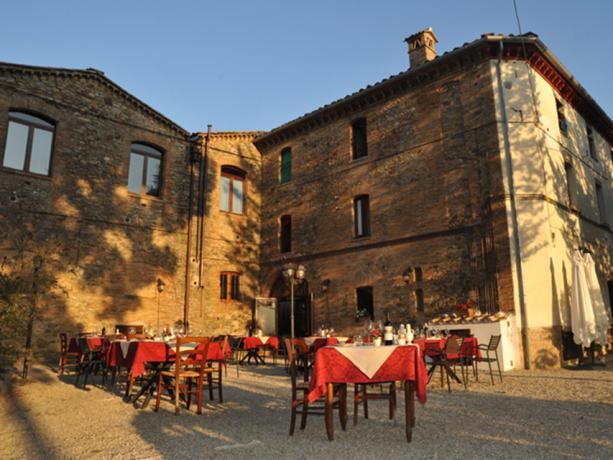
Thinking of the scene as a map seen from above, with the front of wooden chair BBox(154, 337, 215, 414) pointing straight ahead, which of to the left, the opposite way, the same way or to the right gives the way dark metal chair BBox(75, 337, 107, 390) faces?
to the right

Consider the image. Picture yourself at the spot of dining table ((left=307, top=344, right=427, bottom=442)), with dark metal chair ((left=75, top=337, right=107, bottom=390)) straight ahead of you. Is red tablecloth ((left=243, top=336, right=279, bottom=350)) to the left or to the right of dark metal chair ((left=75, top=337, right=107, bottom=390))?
right

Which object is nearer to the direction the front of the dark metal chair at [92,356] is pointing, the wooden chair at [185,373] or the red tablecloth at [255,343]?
the red tablecloth

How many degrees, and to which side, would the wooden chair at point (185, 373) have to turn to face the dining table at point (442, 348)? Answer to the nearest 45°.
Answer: approximately 135° to its right

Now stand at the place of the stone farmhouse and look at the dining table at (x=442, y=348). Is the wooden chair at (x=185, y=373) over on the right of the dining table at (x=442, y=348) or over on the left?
right

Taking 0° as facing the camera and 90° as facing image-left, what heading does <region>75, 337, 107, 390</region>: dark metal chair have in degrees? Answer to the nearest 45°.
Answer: approximately 225°

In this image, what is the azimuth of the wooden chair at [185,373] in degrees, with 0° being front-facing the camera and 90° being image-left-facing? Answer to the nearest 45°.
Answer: approximately 135°

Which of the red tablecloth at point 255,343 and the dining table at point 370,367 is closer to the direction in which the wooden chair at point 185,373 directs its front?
the red tablecloth

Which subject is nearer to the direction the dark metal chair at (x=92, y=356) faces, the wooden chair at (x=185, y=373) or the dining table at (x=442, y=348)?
the dining table

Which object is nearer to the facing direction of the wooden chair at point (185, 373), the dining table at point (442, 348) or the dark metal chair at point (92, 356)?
the dark metal chair
